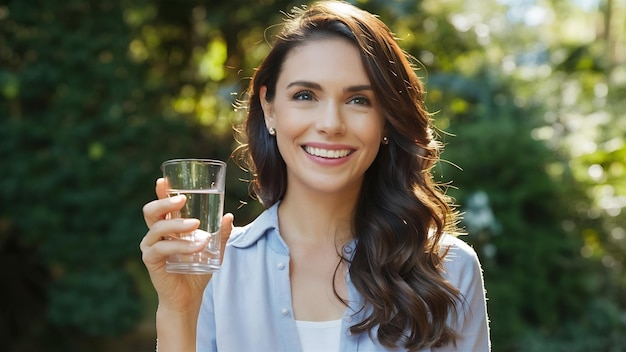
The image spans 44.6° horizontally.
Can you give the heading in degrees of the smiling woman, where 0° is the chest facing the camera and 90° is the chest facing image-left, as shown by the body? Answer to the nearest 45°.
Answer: approximately 0°
